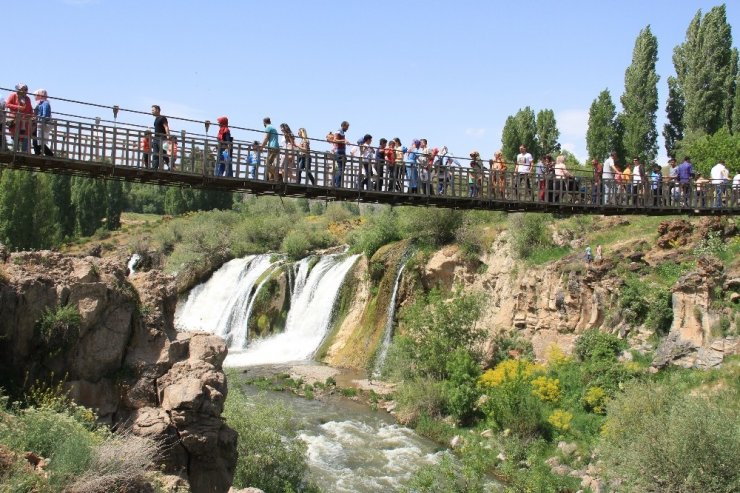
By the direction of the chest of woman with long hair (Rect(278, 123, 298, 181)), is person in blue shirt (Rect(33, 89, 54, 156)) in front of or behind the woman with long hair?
in front

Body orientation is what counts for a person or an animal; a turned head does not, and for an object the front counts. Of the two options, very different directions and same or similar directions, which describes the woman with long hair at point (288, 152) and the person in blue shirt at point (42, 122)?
same or similar directions
